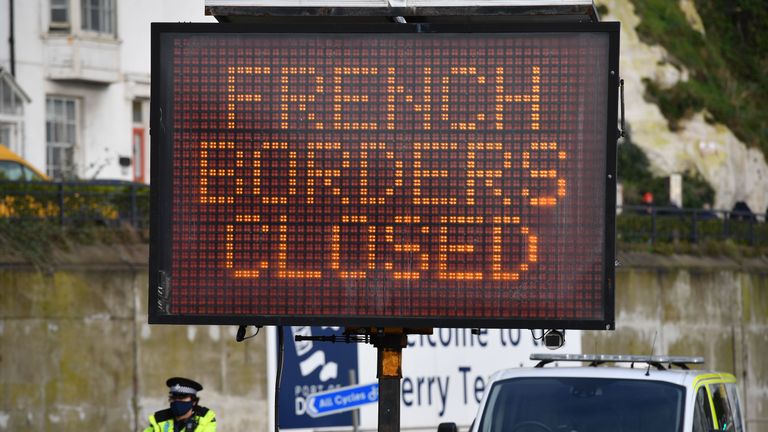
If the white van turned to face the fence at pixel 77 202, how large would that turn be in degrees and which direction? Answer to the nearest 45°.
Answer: approximately 135° to its right

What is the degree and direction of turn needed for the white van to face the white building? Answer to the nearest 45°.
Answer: approximately 135° to its right

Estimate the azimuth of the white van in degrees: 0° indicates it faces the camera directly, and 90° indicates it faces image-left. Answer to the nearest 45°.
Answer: approximately 0°
